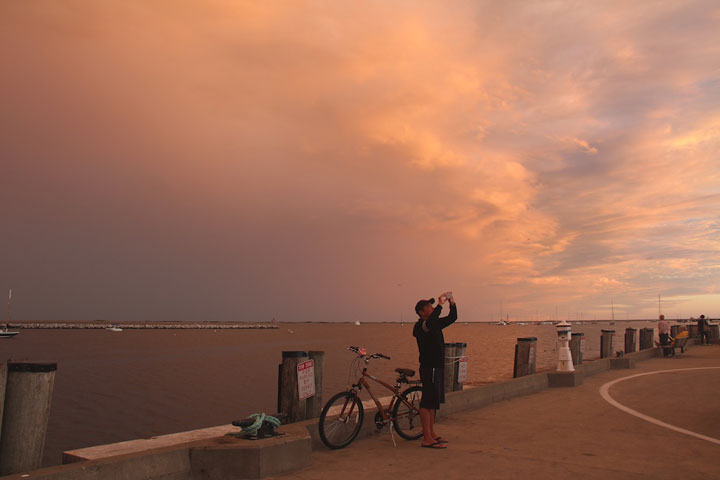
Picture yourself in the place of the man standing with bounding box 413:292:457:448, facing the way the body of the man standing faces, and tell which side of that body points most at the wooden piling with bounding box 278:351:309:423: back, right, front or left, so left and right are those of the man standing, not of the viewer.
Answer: back

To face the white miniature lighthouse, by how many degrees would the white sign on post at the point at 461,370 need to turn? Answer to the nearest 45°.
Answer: approximately 90° to its left

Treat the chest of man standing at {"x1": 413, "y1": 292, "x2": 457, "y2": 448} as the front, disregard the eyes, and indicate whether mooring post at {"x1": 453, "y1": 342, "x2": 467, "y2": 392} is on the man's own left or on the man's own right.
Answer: on the man's own left

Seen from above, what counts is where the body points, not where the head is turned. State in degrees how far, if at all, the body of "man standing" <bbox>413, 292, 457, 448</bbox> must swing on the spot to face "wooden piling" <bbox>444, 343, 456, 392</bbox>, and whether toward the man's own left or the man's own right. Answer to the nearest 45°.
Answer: approximately 90° to the man's own left

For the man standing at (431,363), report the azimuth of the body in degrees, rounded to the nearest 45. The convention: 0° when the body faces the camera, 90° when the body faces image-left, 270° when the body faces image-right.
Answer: approximately 270°

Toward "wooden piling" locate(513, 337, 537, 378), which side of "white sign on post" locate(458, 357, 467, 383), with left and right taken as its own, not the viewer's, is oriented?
left

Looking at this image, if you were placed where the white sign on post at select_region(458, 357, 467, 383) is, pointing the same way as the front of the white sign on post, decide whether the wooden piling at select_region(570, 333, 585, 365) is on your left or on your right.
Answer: on your left

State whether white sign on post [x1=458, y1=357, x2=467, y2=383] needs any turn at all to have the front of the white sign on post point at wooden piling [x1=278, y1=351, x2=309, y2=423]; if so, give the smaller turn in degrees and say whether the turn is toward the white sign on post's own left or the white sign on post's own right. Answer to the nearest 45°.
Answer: approximately 90° to the white sign on post's own right

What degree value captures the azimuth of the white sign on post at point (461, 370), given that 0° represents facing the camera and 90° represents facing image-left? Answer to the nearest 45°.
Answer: approximately 315°
